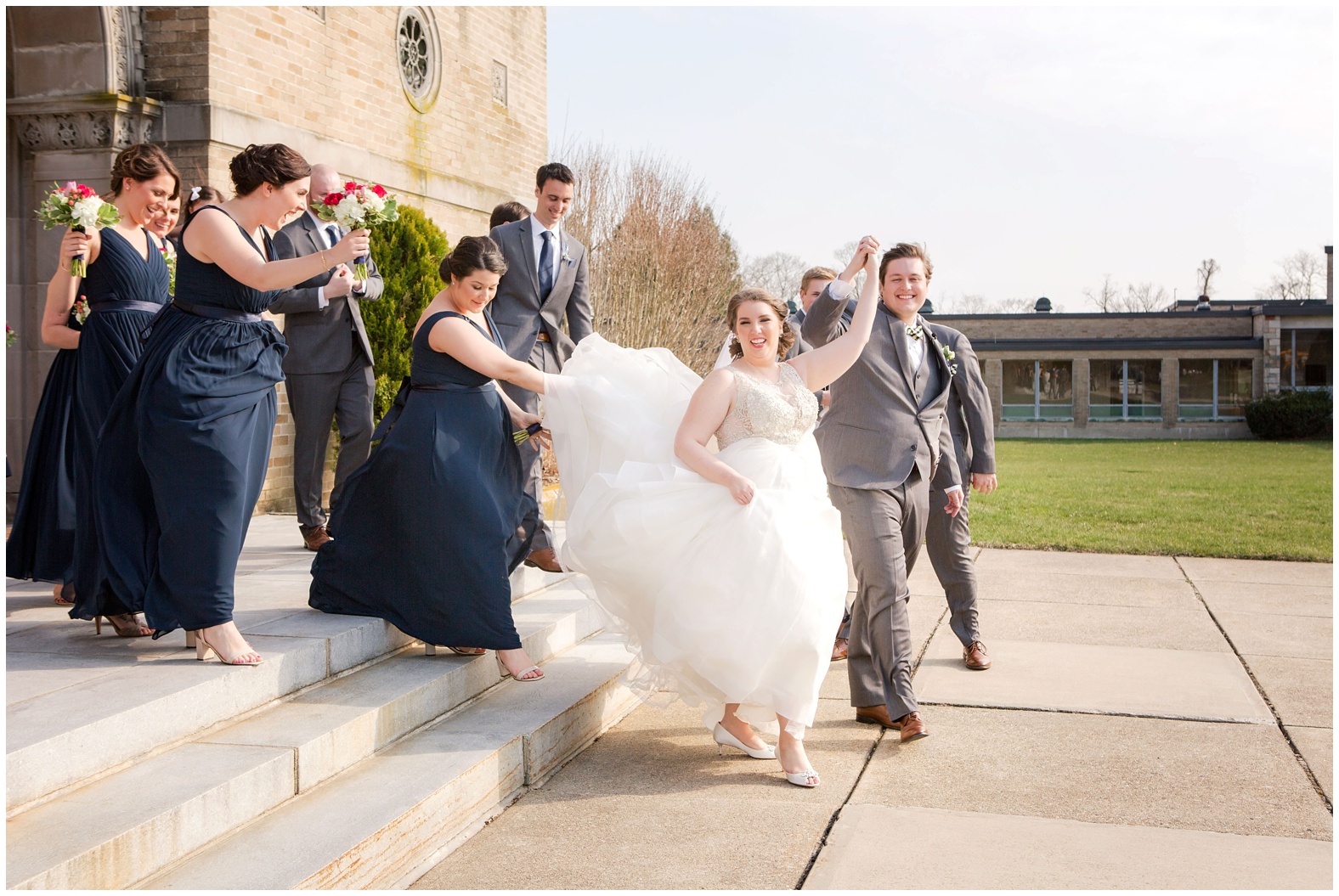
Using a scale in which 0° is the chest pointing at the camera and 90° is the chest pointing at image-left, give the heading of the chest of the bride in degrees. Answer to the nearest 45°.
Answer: approximately 315°

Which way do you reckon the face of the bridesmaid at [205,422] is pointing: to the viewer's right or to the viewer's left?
to the viewer's right

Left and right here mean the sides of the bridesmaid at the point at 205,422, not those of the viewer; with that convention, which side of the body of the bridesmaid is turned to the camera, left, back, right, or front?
right

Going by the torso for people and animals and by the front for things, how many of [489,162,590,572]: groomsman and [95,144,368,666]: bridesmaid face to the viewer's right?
1

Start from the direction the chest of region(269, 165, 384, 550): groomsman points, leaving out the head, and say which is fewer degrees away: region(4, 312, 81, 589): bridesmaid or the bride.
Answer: the bride

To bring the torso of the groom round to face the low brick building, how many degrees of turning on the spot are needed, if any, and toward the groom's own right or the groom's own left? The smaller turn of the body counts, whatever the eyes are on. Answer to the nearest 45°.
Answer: approximately 135° to the groom's own left

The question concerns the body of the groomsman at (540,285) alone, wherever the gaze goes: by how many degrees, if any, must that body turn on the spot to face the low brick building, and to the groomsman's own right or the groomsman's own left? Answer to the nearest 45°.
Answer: approximately 135° to the groomsman's own left

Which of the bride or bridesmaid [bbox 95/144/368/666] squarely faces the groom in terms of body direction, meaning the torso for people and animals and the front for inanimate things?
the bridesmaid

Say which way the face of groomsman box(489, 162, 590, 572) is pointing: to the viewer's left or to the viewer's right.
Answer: to the viewer's right

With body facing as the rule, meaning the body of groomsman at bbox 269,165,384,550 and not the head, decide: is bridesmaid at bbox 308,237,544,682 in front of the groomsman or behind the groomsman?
in front

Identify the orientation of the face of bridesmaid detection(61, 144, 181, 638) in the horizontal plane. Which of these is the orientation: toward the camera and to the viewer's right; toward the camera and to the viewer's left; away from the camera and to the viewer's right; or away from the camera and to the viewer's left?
toward the camera and to the viewer's right

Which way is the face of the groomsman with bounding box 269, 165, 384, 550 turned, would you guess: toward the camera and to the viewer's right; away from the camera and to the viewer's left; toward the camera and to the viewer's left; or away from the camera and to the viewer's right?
toward the camera and to the viewer's right
